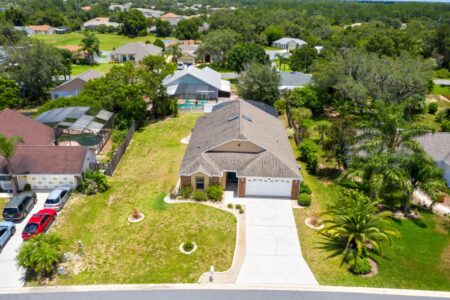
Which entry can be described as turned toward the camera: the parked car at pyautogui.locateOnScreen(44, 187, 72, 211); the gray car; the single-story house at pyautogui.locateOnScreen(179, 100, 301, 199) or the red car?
the single-story house

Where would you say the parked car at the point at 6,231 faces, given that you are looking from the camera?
facing away from the viewer and to the right of the viewer

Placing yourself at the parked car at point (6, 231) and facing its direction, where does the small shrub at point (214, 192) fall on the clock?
The small shrub is roughly at 2 o'clock from the parked car.

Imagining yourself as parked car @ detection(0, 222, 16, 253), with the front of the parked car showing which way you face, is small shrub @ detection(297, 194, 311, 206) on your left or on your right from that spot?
on your right

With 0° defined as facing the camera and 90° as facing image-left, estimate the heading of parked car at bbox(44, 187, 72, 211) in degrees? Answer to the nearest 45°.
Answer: approximately 225°

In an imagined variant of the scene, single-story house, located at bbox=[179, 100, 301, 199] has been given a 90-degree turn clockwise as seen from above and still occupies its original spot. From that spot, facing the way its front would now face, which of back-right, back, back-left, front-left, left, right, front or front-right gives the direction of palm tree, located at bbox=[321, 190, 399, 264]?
back-left

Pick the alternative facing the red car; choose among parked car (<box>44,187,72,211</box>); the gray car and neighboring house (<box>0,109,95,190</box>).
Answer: the neighboring house

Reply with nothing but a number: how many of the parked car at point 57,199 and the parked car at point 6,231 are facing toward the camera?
0

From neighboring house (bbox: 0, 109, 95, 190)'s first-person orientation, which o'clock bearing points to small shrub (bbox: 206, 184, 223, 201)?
The small shrub is roughly at 10 o'clock from the neighboring house.

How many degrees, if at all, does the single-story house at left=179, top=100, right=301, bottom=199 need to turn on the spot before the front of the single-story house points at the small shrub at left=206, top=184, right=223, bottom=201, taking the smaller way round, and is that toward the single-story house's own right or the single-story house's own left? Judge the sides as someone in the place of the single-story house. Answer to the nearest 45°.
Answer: approximately 45° to the single-story house's own right

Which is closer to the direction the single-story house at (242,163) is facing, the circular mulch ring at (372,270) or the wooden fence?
the circular mulch ring

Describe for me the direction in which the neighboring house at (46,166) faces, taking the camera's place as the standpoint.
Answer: facing the viewer

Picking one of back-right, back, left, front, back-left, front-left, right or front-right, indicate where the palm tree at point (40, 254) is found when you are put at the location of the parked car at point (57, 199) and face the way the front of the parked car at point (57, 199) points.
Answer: back-right

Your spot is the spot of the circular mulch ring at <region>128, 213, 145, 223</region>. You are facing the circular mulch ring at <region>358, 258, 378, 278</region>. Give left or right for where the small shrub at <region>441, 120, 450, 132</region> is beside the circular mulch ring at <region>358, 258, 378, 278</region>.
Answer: left

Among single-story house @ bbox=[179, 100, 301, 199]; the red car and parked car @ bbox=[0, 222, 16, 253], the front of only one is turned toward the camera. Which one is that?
the single-story house

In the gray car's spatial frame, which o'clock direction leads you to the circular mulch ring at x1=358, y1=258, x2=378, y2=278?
The circular mulch ring is roughly at 3 o'clock from the gray car.

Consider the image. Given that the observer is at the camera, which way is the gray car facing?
facing away from the viewer and to the right of the viewer

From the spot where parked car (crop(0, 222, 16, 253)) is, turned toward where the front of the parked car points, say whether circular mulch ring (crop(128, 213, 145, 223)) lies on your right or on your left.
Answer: on your right

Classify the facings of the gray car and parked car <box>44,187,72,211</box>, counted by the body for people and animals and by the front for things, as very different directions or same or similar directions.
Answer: same or similar directions
